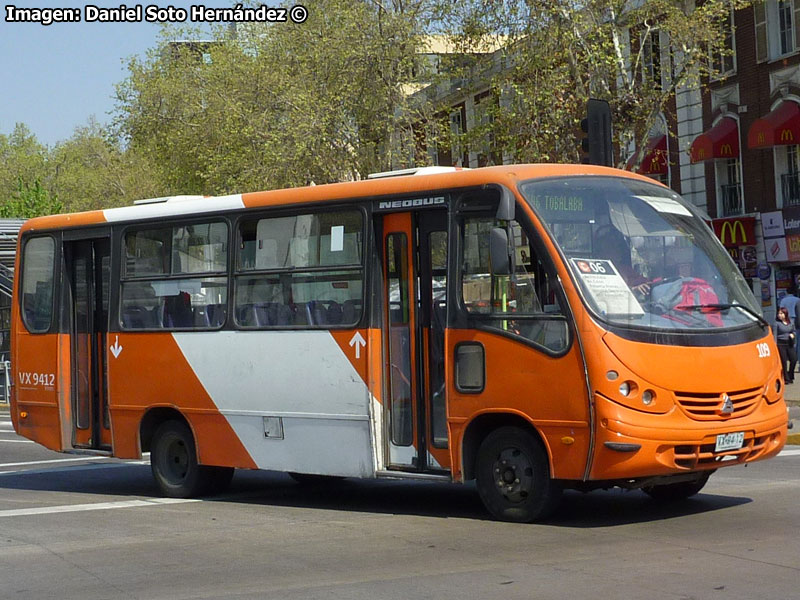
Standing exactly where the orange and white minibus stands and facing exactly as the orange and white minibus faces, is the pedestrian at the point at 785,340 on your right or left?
on your left

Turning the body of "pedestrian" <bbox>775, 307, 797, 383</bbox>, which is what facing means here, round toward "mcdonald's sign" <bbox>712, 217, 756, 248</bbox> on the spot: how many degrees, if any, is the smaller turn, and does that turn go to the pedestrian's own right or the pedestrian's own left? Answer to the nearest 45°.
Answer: approximately 180°

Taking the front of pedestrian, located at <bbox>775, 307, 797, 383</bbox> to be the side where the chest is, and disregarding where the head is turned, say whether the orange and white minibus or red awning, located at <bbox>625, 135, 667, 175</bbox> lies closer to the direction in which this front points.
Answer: the orange and white minibus

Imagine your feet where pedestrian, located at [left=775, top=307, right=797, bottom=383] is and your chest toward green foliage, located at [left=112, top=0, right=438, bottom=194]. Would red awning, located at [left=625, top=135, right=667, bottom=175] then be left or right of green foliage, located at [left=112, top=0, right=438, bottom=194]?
right

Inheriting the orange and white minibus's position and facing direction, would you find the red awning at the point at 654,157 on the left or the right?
on its left

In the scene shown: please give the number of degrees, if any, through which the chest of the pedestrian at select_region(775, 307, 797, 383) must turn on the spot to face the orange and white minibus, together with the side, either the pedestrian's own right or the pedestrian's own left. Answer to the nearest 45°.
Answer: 0° — they already face it

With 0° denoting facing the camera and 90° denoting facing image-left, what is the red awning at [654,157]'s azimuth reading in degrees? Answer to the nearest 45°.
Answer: approximately 45°

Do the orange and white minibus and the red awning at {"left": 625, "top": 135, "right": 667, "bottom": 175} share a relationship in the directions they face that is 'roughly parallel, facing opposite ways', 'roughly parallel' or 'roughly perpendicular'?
roughly perpendicular
